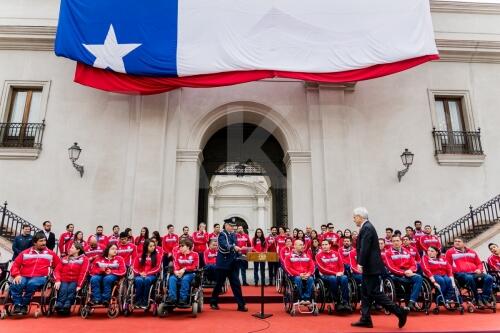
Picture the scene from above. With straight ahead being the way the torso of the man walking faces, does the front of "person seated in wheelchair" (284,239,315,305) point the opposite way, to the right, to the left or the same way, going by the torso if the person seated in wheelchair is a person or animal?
to the left

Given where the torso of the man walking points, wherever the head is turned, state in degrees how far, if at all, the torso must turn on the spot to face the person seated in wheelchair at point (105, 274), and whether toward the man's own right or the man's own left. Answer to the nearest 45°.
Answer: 0° — they already face them

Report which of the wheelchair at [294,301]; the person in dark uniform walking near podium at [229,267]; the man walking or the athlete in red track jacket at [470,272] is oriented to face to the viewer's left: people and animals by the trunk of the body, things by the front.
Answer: the man walking

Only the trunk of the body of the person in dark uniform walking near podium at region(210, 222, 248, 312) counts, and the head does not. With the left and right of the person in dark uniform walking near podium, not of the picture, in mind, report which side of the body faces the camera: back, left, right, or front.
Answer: right

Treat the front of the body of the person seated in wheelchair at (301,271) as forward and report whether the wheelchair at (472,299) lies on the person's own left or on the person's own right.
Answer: on the person's own left

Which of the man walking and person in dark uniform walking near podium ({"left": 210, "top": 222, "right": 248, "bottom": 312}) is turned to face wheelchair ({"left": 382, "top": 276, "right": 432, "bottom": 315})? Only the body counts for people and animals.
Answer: the person in dark uniform walking near podium

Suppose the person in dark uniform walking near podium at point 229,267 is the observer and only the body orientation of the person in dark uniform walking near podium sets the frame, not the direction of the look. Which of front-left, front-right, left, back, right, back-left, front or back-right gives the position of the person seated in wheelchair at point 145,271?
back

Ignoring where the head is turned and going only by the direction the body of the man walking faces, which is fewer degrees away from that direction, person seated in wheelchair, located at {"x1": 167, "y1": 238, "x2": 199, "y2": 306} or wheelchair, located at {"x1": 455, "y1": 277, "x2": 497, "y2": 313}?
the person seated in wheelchair

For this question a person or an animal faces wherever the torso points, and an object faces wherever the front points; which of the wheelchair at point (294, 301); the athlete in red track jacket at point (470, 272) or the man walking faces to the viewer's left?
the man walking

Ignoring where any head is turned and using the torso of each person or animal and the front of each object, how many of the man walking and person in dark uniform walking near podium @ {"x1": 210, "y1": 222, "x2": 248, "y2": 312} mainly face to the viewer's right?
1

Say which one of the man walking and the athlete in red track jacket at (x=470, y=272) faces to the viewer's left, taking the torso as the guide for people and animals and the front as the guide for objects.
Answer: the man walking

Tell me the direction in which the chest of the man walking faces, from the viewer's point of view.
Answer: to the viewer's left

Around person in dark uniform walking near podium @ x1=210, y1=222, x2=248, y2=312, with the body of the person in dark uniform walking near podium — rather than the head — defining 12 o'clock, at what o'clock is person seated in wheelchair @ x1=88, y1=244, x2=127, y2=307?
The person seated in wheelchair is roughly at 6 o'clock from the person in dark uniform walking near podium.

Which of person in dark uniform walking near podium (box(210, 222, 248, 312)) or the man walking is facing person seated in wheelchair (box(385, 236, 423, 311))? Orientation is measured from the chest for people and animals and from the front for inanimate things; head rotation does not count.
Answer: the person in dark uniform walking near podium

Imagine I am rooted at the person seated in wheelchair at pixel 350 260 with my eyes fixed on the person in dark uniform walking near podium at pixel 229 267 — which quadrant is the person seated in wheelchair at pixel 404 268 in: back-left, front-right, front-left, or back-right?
back-left

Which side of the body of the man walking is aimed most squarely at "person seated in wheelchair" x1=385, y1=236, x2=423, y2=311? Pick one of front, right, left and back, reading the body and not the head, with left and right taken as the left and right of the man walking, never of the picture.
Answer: right
